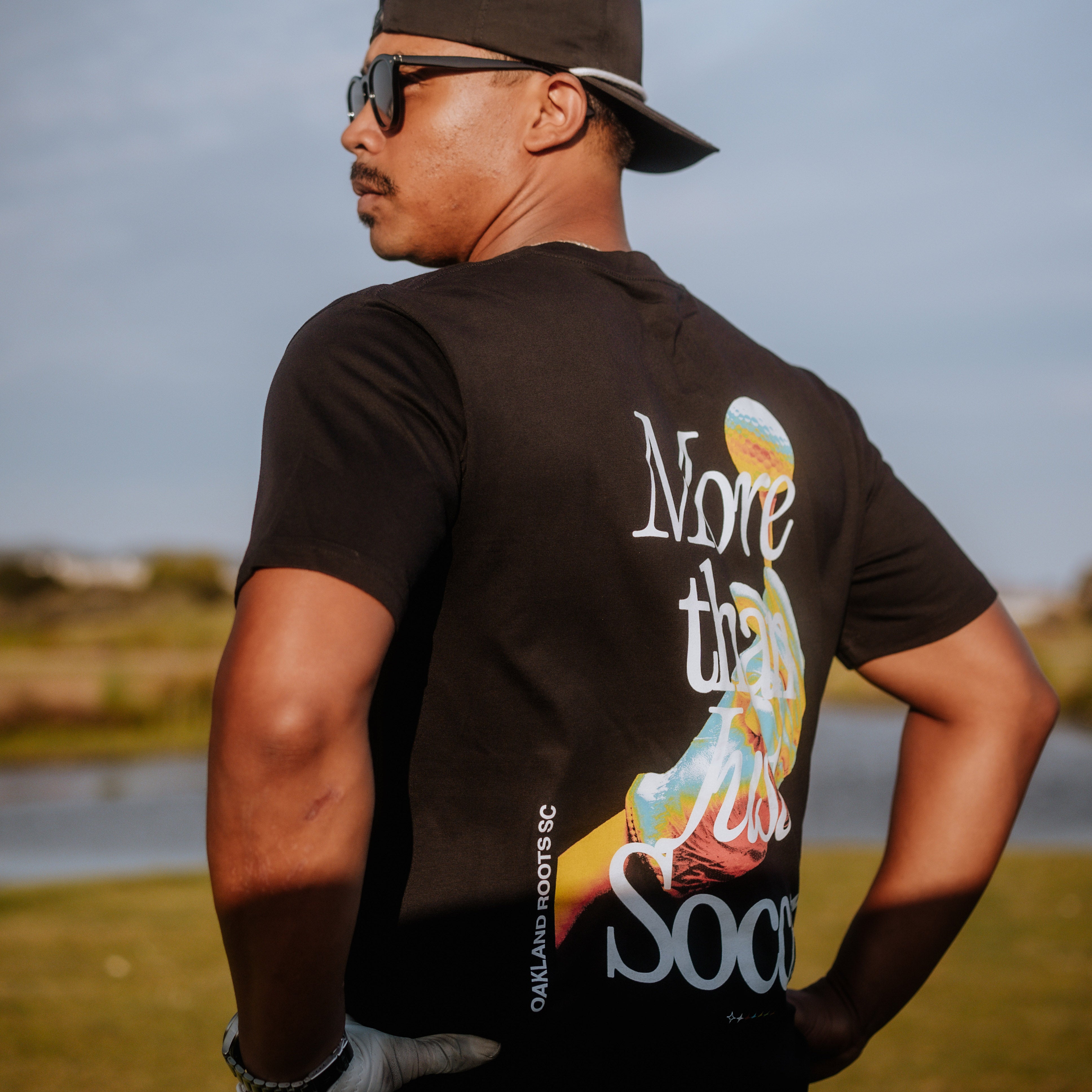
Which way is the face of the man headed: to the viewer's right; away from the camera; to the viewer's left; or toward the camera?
to the viewer's left

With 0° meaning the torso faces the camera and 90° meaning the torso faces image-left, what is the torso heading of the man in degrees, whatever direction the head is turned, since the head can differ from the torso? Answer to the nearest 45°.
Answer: approximately 135°

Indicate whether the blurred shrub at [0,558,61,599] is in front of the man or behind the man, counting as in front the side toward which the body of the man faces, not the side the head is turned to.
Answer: in front

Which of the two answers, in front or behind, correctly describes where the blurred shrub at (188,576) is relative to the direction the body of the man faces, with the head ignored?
in front
